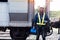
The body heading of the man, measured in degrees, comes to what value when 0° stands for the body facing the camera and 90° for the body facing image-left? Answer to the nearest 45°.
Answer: approximately 0°
